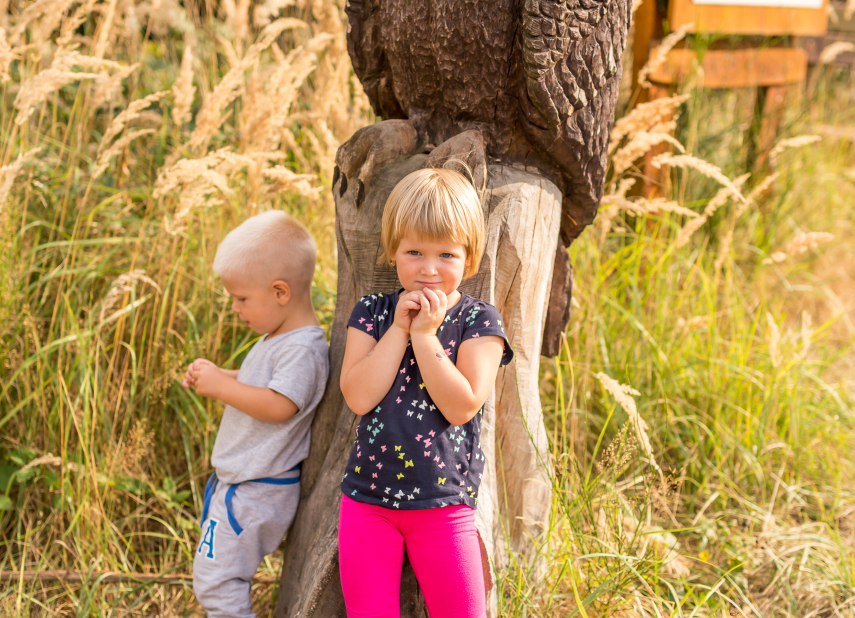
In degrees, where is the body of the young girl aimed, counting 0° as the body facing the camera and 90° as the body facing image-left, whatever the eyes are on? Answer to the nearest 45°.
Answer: approximately 0°

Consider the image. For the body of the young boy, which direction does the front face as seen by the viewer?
to the viewer's left

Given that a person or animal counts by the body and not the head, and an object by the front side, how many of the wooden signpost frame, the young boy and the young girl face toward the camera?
2

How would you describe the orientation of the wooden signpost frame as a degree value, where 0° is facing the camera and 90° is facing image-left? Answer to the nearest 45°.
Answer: approximately 0°

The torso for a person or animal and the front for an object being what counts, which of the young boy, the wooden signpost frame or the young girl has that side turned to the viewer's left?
the young boy
